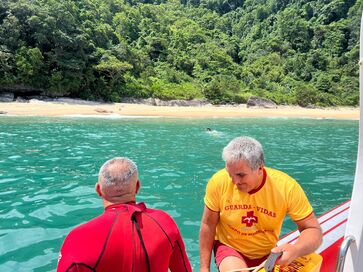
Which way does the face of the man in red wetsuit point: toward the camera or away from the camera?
away from the camera

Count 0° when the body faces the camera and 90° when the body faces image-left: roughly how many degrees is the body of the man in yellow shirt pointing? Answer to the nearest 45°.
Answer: approximately 0°
